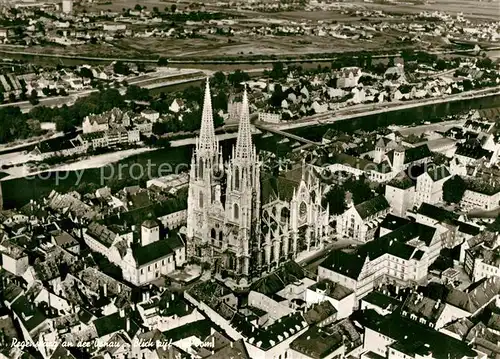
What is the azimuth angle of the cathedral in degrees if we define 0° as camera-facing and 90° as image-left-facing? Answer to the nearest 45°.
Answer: approximately 45°
